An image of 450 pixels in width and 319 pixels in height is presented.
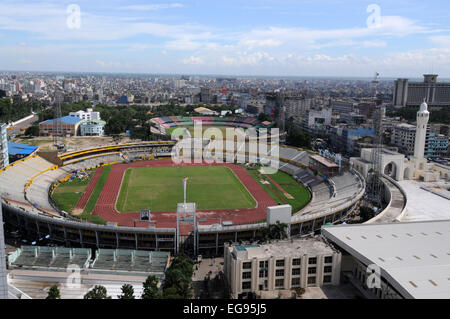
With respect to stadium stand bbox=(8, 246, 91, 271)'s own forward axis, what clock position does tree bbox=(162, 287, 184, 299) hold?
The tree is roughly at 11 o'clock from the stadium stand.

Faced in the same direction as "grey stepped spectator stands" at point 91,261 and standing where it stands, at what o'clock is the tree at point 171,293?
The tree is roughly at 11 o'clock from the grey stepped spectator stands.

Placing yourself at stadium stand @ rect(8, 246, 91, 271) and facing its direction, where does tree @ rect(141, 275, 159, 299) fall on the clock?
The tree is roughly at 11 o'clock from the stadium stand.

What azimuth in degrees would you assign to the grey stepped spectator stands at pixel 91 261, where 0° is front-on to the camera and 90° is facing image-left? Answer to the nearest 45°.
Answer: approximately 0°

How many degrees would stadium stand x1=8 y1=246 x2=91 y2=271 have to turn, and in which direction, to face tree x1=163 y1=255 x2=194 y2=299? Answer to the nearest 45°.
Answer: approximately 45° to its left

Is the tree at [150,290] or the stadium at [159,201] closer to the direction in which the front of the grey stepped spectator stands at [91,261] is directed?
the tree

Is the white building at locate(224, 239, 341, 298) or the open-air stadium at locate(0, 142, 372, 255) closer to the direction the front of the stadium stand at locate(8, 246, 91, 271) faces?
the white building

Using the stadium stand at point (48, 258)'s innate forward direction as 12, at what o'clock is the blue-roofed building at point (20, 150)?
The blue-roofed building is roughly at 6 o'clock from the stadium stand.

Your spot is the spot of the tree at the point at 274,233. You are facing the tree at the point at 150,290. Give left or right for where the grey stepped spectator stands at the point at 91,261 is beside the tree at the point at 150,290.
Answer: right

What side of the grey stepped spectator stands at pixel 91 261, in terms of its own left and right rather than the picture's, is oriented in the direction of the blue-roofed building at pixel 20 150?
back

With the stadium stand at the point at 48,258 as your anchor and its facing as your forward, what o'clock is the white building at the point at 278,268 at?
The white building is roughly at 10 o'clock from the stadium stand.
